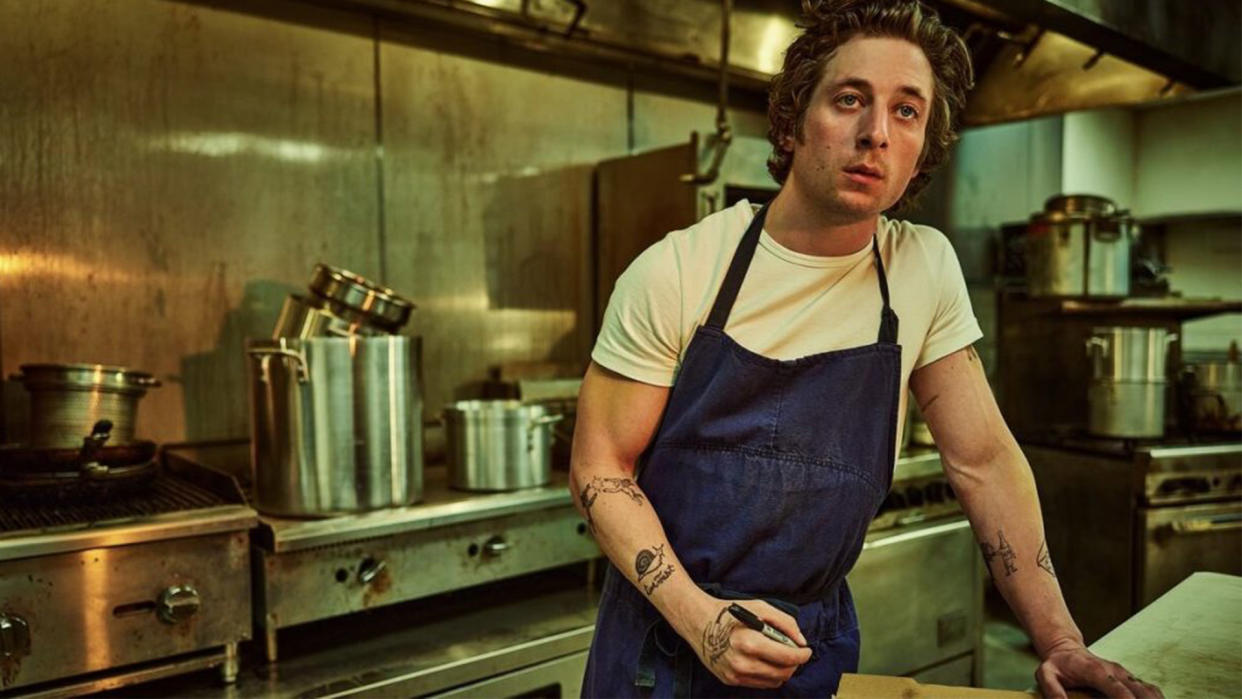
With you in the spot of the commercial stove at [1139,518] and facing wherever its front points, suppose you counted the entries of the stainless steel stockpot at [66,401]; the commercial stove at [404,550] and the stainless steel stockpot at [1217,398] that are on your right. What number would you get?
2

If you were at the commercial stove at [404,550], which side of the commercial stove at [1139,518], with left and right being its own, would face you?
right

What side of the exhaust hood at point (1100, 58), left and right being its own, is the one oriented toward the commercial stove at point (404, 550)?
right

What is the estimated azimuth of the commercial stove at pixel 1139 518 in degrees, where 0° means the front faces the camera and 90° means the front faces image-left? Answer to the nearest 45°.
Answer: approximately 315°

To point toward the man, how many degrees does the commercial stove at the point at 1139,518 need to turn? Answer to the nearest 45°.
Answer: approximately 45° to its right

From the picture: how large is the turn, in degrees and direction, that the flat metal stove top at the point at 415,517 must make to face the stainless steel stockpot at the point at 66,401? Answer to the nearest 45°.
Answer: approximately 135° to its right

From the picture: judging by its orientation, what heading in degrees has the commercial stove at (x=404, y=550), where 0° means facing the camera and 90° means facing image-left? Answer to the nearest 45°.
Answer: approximately 315°
